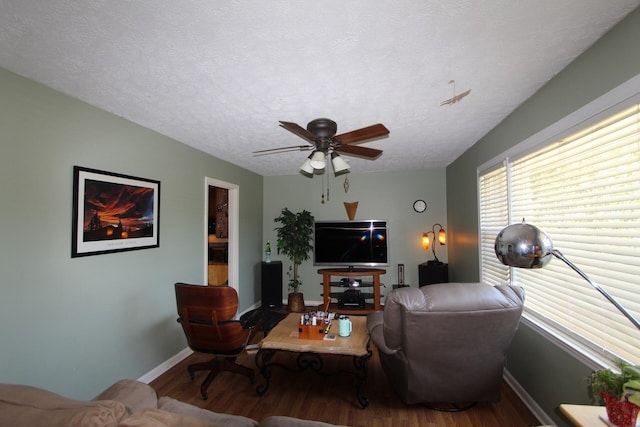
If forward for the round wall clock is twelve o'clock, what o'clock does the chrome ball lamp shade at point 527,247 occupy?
The chrome ball lamp shade is roughly at 12 o'clock from the round wall clock.

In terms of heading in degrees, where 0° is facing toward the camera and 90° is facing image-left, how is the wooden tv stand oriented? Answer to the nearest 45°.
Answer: approximately 0°

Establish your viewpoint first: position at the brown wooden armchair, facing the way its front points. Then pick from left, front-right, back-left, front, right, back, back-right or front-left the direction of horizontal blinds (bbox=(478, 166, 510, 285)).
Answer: front-right

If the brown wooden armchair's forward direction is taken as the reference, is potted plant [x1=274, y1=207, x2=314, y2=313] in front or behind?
in front

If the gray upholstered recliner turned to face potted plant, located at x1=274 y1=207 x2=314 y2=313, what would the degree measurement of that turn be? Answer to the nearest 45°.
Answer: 0° — it already faces it

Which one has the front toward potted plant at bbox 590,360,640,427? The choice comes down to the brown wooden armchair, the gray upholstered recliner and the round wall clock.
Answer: the round wall clock

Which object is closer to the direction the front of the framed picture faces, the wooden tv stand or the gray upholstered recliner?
the gray upholstered recliner

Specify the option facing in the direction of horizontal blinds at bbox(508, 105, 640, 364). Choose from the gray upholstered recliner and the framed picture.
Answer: the framed picture
